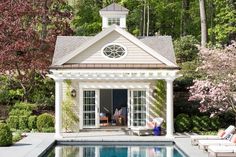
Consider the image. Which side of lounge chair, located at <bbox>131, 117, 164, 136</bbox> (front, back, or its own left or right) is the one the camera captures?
left

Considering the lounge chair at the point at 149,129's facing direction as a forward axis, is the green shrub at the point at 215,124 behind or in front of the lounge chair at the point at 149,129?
behind

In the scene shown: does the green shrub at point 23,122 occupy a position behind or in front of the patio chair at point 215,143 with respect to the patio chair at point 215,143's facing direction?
in front

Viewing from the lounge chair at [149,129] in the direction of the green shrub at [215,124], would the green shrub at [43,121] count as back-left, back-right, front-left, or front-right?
back-left

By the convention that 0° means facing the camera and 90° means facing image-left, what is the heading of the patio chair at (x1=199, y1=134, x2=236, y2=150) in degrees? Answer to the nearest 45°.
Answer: approximately 90°

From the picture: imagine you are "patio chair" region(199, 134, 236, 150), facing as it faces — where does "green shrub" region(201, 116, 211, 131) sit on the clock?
The green shrub is roughly at 3 o'clock from the patio chair.

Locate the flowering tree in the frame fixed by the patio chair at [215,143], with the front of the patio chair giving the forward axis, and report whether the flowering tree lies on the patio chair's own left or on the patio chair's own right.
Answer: on the patio chair's own right

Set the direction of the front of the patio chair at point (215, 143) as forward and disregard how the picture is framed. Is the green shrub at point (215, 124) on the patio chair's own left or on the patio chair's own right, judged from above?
on the patio chair's own right

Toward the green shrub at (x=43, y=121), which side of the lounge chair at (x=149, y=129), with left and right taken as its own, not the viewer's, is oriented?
front
